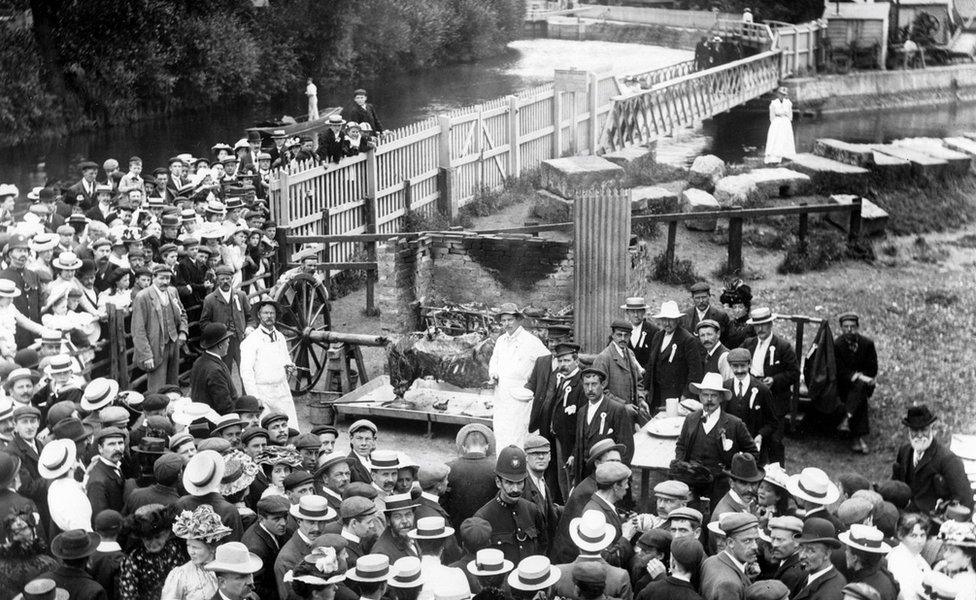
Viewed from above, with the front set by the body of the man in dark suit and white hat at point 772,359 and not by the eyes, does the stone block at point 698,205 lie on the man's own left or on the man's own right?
on the man's own right

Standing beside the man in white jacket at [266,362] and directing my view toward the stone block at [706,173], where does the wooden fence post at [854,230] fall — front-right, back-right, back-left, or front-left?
front-right

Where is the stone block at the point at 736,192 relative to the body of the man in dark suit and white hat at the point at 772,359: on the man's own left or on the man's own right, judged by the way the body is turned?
on the man's own right

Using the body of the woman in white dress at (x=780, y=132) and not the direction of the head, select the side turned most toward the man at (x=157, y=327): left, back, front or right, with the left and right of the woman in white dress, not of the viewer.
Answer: front

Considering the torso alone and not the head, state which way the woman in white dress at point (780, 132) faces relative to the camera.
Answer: toward the camera

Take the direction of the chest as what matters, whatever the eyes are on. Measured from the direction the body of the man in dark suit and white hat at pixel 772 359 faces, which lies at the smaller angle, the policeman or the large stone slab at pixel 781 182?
the policeman

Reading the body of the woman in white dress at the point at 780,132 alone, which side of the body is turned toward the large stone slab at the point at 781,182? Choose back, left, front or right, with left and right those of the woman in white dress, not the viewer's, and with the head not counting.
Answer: front

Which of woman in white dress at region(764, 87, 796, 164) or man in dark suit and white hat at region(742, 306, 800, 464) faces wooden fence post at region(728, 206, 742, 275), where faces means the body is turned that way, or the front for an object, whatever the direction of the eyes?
the woman in white dress

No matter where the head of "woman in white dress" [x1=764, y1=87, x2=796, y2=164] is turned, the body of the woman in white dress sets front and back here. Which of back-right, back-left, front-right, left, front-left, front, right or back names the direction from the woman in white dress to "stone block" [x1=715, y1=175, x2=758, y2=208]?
front

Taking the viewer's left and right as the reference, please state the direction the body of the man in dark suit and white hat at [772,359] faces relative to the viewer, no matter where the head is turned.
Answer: facing the viewer and to the left of the viewer

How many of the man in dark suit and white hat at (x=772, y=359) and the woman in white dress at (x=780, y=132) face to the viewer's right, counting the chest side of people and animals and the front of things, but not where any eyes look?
0

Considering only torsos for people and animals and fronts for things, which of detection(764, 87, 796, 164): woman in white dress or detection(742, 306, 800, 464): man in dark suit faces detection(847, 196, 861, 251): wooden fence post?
the woman in white dress

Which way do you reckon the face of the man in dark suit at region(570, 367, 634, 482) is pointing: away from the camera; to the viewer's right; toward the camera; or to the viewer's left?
toward the camera

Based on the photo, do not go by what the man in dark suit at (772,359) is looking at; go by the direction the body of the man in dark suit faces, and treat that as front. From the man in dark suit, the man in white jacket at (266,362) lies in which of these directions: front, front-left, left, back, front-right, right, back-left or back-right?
front-right
